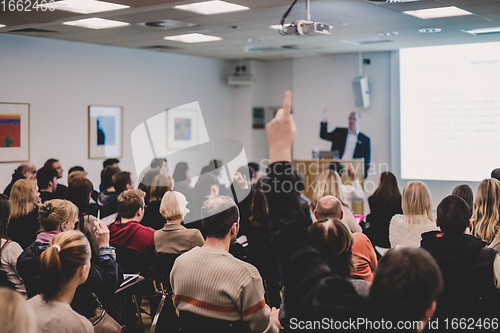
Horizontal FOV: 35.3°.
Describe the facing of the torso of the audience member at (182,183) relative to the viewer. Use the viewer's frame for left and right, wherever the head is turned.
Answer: facing away from the viewer and to the right of the viewer

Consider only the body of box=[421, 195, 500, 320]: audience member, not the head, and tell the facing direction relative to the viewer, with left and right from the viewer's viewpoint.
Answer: facing away from the viewer

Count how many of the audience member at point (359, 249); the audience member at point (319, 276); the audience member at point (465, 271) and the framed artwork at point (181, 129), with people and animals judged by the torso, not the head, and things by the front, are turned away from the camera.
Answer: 3

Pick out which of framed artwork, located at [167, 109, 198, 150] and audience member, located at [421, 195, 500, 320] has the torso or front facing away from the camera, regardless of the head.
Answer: the audience member

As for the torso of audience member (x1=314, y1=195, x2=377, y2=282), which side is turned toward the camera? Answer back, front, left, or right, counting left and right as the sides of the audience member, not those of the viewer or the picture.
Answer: back

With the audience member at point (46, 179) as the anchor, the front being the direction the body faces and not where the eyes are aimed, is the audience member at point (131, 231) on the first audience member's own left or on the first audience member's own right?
on the first audience member's own right

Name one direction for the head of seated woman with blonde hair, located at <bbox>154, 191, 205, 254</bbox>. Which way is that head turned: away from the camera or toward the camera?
away from the camera

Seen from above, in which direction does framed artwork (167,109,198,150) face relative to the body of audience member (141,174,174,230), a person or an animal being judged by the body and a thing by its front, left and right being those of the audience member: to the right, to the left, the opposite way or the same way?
to the right

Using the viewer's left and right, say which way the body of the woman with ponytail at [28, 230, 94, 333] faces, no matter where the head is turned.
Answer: facing away from the viewer and to the right of the viewer

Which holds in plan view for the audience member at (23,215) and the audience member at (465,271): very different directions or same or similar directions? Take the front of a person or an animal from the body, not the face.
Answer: same or similar directions

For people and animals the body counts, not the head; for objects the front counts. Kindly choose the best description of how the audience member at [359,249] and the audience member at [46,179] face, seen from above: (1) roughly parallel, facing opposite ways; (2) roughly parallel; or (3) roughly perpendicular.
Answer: roughly parallel

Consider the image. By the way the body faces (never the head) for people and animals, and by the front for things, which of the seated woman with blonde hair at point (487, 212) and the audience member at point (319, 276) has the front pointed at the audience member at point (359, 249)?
the audience member at point (319, 276)

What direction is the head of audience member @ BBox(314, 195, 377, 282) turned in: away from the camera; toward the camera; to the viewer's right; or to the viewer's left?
away from the camera

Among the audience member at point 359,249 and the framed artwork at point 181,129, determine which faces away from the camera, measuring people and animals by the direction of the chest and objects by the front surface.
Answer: the audience member
